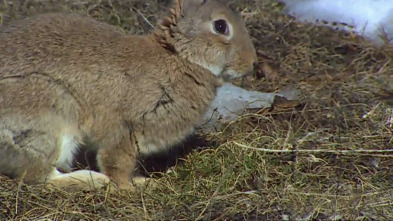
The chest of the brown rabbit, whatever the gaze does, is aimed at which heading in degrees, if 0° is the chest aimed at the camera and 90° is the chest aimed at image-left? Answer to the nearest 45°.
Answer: approximately 270°
